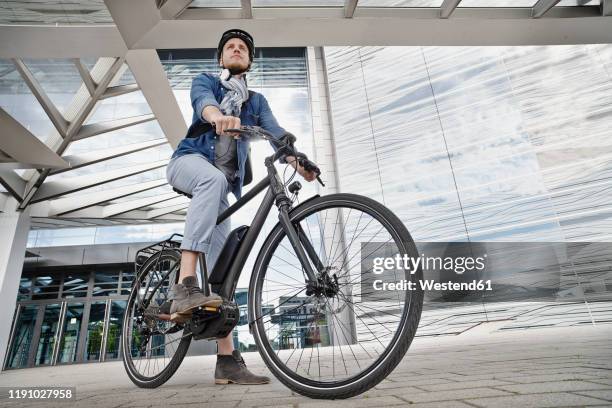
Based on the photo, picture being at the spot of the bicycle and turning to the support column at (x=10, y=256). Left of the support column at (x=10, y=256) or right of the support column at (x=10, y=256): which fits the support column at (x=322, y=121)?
right

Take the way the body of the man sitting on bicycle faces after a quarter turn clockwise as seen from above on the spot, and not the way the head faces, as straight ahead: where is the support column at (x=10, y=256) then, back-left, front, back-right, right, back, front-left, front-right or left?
right

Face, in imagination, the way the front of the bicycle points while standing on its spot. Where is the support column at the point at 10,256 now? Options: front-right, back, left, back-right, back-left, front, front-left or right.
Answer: back

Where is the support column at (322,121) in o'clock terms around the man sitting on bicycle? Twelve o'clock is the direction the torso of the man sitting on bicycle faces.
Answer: The support column is roughly at 8 o'clock from the man sitting on bicycle.

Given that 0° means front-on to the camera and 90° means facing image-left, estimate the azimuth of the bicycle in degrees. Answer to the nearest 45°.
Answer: approximately 315°

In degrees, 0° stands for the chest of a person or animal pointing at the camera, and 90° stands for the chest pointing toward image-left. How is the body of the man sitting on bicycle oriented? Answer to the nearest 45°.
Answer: approximately 315°

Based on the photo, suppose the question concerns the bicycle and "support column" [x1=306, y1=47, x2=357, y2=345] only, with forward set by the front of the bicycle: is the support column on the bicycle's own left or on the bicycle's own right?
on the bicycle's own left
